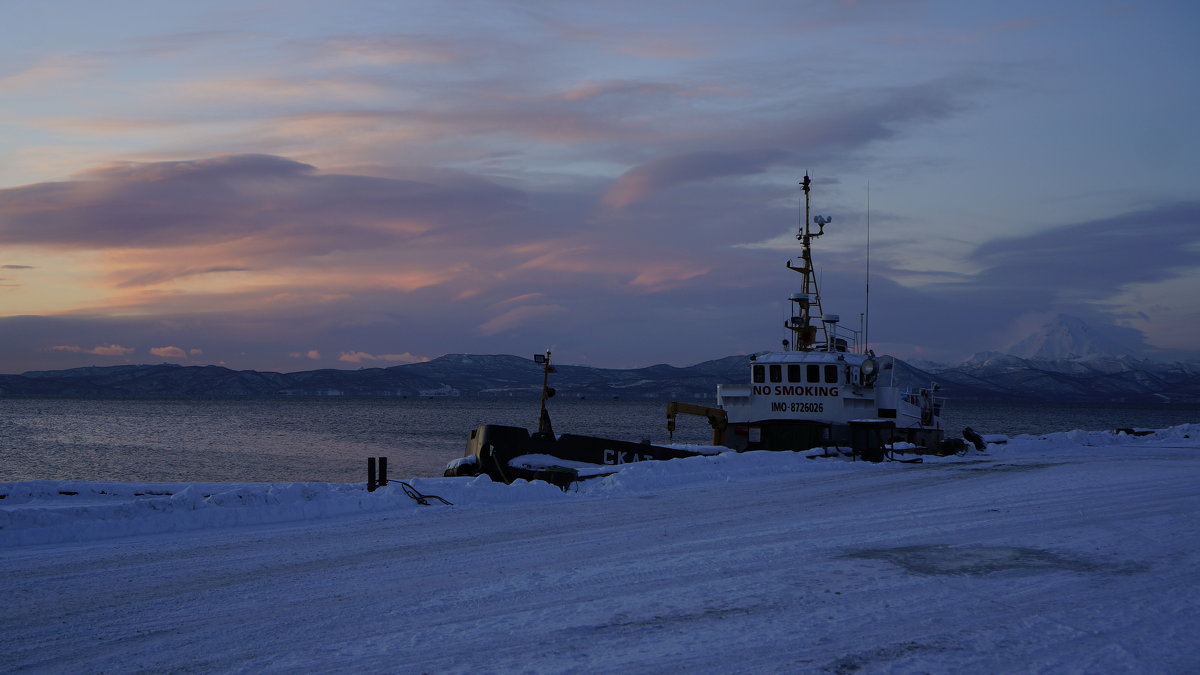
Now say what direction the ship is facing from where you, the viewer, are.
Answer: facing the viewer and to the left of the viewer

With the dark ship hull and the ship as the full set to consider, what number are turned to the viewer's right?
0
